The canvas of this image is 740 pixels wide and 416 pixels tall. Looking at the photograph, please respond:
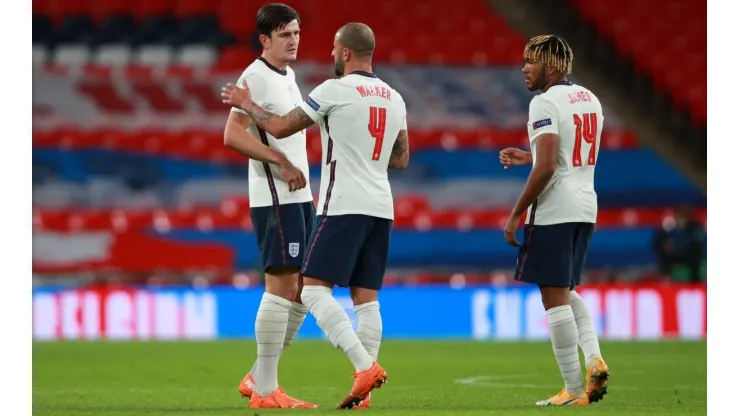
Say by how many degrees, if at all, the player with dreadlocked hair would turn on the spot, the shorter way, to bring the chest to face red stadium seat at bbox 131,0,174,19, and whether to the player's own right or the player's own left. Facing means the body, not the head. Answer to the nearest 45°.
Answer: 0° — they already face it

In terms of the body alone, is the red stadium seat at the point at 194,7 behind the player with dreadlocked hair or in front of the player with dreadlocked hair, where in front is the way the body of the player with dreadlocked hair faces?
in front

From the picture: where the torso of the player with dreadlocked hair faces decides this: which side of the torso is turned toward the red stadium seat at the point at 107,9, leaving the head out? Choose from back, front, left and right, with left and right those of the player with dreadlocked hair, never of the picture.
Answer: front

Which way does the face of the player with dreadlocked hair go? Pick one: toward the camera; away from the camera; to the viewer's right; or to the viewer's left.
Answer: to the viewer's left

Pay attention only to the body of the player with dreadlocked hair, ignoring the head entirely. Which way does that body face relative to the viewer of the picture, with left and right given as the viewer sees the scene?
facing away from the viewer and to the left of the viewer
